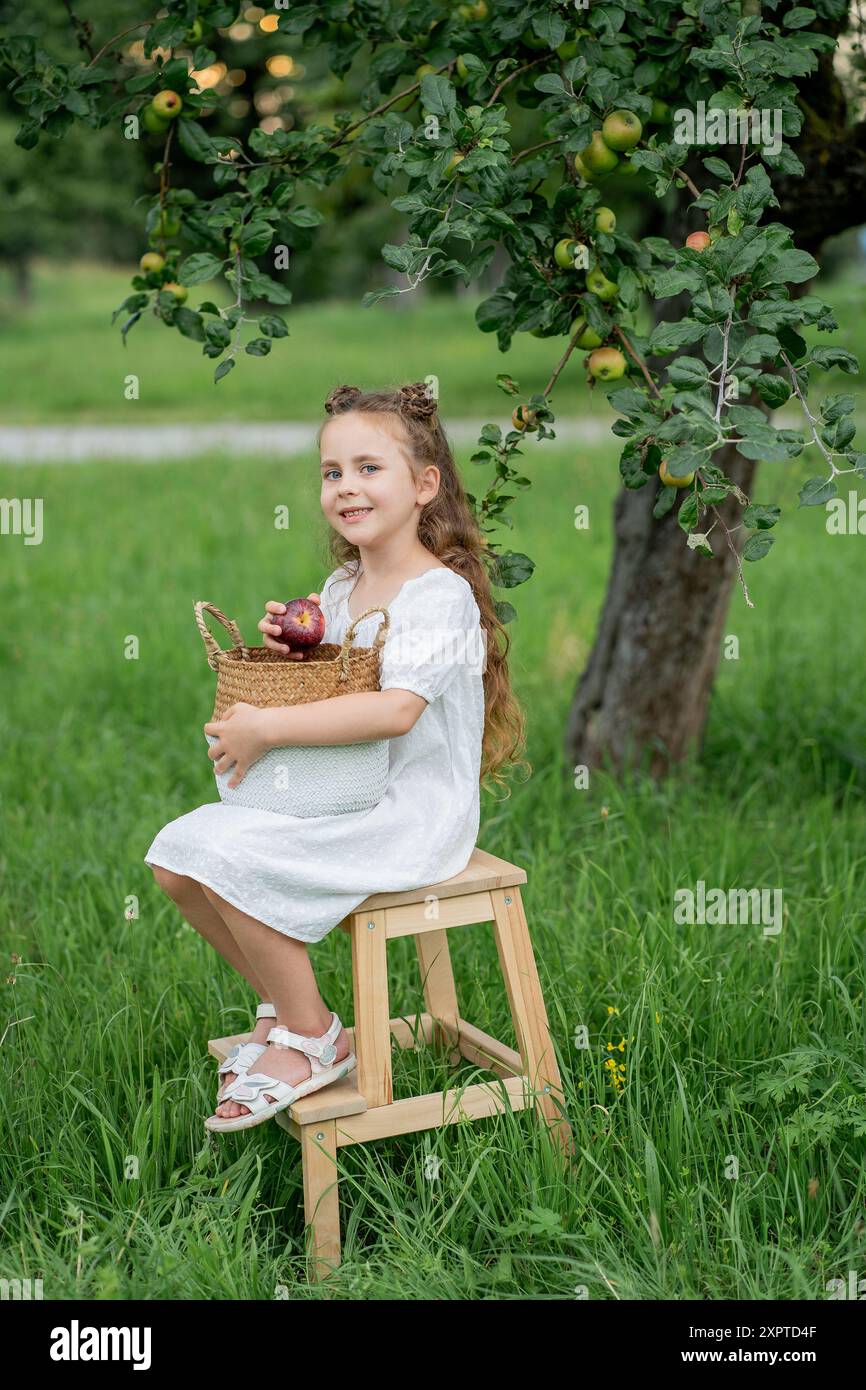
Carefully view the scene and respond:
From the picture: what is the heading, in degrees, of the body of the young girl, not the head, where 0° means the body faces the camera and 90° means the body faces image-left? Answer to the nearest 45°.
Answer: approximately 90°
